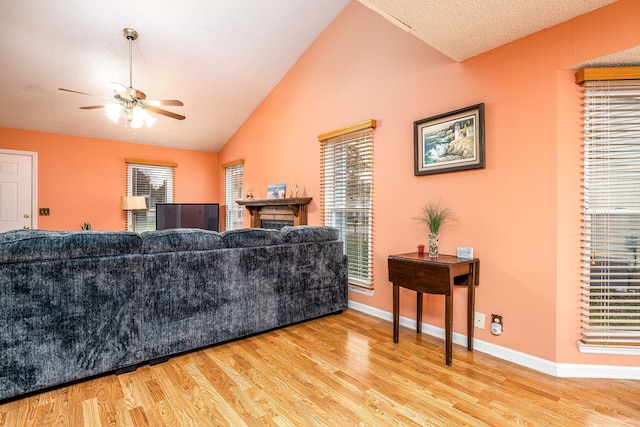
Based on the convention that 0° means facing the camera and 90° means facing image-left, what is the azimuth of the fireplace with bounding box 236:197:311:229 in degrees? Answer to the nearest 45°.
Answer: approximately 45°

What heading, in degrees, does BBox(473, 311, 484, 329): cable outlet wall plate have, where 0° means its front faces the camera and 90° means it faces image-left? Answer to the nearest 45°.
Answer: approximately 45°

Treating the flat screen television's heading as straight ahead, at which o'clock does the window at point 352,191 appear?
The window is roughly at 11 o'clock from the flat screen television.

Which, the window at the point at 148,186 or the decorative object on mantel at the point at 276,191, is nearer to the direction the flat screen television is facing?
the decorative object on mantel

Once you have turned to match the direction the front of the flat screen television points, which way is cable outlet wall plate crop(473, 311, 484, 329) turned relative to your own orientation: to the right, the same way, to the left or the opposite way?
to the right

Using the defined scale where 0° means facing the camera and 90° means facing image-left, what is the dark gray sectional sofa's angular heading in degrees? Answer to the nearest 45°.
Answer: approximately 135°

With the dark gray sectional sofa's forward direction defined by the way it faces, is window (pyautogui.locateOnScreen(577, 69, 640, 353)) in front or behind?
behind

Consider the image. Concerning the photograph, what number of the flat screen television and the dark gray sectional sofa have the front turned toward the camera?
1

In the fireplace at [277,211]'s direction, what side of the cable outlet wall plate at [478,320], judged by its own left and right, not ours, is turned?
right

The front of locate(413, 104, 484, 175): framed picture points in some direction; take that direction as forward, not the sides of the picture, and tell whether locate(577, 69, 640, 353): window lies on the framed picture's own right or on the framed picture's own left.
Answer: on the framed picture's own left

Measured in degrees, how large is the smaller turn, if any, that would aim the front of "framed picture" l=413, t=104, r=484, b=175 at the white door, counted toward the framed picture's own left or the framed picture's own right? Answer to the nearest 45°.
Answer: approximately 45° to the framed picture's own right
